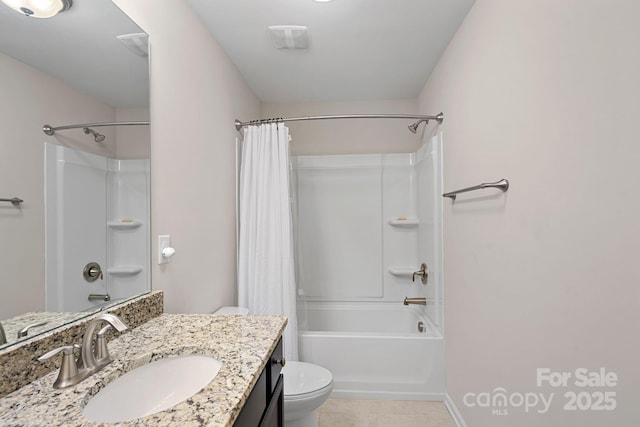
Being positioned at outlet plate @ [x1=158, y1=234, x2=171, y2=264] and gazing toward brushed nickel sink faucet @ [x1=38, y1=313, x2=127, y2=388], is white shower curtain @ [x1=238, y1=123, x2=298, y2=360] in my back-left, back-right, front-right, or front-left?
back-left

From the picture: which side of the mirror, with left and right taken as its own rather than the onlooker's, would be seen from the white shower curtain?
left

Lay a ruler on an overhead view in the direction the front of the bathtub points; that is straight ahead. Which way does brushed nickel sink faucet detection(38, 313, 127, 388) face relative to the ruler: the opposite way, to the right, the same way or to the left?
to the left

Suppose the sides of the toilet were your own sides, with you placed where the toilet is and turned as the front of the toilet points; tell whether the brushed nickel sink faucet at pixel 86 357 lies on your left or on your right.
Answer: on your right

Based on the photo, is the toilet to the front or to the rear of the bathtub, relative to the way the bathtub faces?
to the front

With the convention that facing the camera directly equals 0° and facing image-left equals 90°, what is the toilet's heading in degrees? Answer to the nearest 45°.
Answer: approximately 270°

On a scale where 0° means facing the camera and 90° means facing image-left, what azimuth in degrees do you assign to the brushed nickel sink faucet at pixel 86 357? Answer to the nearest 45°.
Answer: approximately 315°

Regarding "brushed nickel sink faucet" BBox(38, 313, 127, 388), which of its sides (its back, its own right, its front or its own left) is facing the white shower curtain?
left

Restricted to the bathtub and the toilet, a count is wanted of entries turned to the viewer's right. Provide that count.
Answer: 1
